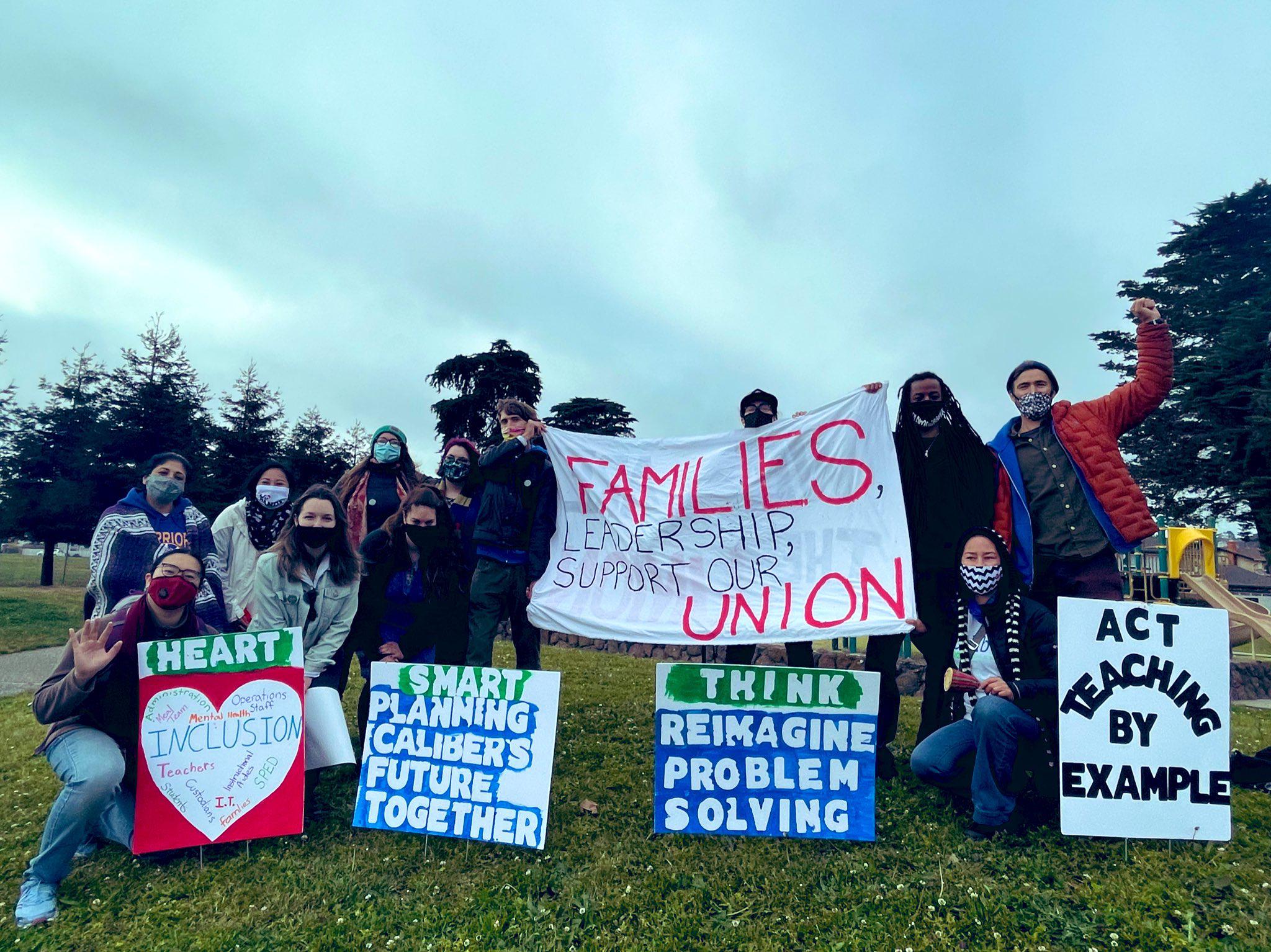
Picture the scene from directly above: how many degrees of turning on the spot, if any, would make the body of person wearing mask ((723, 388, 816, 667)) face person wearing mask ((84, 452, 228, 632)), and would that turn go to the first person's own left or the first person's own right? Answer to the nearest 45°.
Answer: approximately 90° to the first person's own right

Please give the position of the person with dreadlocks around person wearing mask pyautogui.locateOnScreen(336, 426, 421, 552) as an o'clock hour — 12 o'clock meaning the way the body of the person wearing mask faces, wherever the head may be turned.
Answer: The person with dreadlocks is roughly at 10 o'clock from the person wearing mask.

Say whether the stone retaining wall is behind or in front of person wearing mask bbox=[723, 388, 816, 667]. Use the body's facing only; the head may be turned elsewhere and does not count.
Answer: behind

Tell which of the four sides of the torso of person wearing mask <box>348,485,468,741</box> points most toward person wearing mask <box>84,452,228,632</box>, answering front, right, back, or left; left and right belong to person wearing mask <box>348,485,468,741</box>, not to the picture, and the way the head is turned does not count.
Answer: right

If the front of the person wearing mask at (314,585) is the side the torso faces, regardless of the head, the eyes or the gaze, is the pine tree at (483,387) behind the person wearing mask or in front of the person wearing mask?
behind

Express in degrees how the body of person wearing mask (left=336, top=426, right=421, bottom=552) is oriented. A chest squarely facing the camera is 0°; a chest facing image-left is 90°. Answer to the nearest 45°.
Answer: approximately 0°

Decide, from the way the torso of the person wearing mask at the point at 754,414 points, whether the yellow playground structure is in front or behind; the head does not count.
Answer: behind

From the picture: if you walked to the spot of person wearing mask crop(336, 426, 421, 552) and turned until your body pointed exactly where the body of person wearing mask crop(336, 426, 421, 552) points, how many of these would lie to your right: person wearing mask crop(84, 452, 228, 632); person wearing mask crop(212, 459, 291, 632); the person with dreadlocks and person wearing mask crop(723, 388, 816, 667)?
2

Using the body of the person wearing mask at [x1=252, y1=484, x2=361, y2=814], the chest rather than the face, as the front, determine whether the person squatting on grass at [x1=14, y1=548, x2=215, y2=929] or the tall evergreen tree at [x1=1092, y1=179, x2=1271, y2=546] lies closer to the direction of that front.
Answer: the person squatting on grass

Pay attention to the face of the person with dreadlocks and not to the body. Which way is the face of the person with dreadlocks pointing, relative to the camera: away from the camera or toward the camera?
toward the camera

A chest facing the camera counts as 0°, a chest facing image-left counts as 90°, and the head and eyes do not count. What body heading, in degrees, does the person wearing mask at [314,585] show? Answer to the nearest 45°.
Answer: approximately 0°

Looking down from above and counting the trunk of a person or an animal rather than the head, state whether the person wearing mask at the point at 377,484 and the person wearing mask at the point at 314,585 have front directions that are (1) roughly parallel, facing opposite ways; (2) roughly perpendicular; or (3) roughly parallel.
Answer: roughly parallel

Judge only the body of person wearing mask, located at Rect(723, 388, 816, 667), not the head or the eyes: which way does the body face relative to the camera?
toward the camera

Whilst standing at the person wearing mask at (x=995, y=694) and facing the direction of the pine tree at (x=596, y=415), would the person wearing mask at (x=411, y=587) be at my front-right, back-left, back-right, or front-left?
front-left

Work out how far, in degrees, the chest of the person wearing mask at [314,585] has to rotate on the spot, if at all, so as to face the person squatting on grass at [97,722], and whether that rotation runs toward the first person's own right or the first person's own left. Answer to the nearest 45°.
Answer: approximately 45° to the first person's own right

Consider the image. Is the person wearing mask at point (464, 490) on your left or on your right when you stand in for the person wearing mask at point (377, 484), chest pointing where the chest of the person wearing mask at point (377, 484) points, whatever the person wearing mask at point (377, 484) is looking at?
on your left

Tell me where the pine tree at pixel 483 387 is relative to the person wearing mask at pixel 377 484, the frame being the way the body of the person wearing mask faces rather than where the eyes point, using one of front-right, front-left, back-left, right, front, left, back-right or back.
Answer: back
